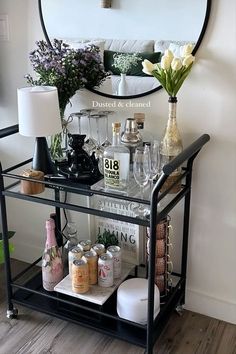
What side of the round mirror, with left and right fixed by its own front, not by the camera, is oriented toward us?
front
